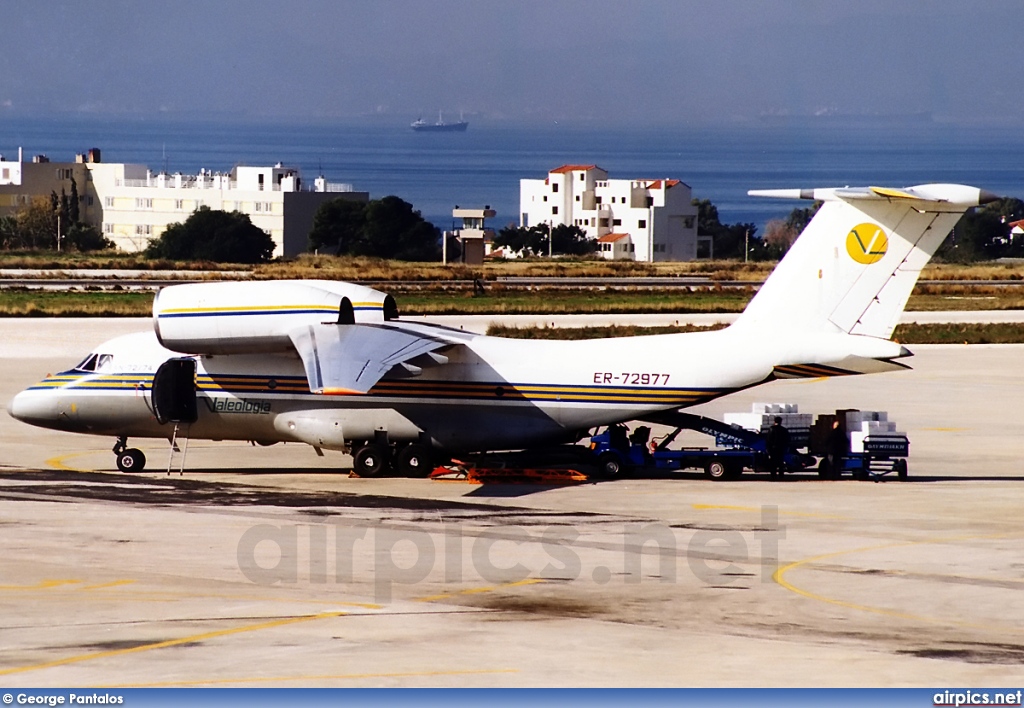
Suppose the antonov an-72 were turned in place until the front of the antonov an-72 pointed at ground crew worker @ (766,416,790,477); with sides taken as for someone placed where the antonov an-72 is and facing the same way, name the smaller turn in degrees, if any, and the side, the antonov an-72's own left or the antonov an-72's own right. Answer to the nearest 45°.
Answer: approximately 180°

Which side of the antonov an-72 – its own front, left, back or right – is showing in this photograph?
left

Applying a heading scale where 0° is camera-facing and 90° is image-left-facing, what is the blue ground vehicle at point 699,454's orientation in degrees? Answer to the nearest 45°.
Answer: approximately 90°
